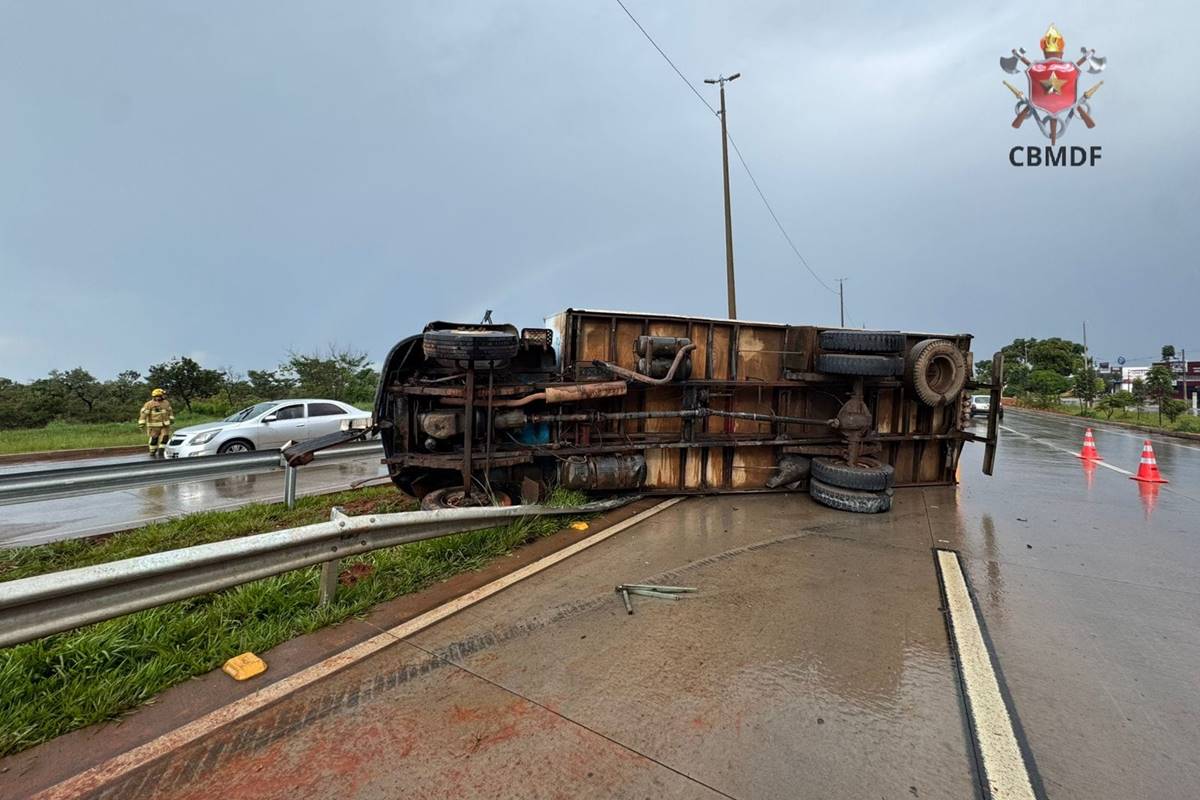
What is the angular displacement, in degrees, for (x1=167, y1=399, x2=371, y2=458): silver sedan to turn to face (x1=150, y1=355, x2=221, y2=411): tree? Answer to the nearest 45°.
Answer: approximately 135° to its right

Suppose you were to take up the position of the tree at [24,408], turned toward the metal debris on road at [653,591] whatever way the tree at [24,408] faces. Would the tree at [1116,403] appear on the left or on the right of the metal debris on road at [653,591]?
left

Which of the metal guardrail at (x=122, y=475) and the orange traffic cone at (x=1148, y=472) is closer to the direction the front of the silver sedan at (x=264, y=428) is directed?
the metal guardrail

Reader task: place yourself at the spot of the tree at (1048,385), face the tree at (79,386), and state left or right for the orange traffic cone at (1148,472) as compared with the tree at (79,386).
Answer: left

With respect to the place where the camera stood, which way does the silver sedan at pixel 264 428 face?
facing the viewer and to the left of the viewer
